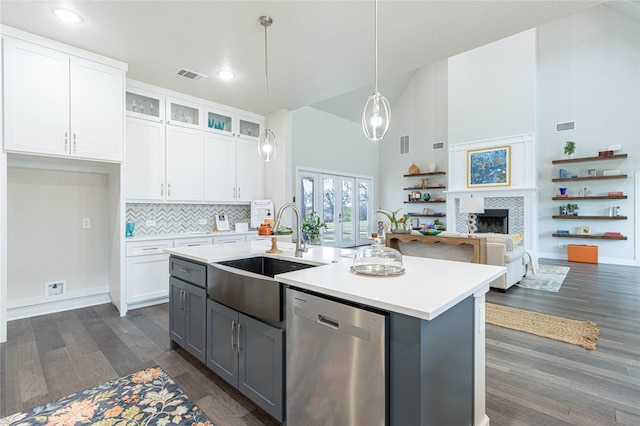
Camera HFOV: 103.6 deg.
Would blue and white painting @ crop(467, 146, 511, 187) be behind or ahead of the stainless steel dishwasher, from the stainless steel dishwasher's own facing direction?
behind

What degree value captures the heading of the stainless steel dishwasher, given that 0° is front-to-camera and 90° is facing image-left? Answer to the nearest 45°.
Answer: approximately 45°

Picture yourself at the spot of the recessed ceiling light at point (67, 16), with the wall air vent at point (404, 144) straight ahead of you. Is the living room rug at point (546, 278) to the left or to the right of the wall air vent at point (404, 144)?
right

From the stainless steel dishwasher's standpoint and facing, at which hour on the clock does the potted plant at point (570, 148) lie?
The potted plant is roughly at 6 o'clock from the stainless steel dishwasher.

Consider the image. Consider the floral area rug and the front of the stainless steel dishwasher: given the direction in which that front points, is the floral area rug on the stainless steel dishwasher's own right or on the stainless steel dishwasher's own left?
on the stainless steel dishwasher's own right

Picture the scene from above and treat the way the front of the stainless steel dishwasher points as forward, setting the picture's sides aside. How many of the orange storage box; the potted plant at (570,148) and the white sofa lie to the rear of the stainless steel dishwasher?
3

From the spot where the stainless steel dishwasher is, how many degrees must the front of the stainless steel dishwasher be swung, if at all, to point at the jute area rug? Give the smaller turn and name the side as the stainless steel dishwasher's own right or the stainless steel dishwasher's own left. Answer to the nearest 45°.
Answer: approximately 180°

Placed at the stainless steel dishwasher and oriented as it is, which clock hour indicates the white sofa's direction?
The white sofa is roughly at 6 o'clock from the stainless steel dishwasher.

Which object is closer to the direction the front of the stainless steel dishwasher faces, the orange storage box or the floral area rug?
the floral area rug

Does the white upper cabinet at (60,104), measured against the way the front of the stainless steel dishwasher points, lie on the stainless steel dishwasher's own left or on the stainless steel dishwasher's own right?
on the stainless steel dishwasher's own right

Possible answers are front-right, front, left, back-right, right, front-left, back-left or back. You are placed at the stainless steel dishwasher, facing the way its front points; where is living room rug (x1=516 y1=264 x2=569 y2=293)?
back
